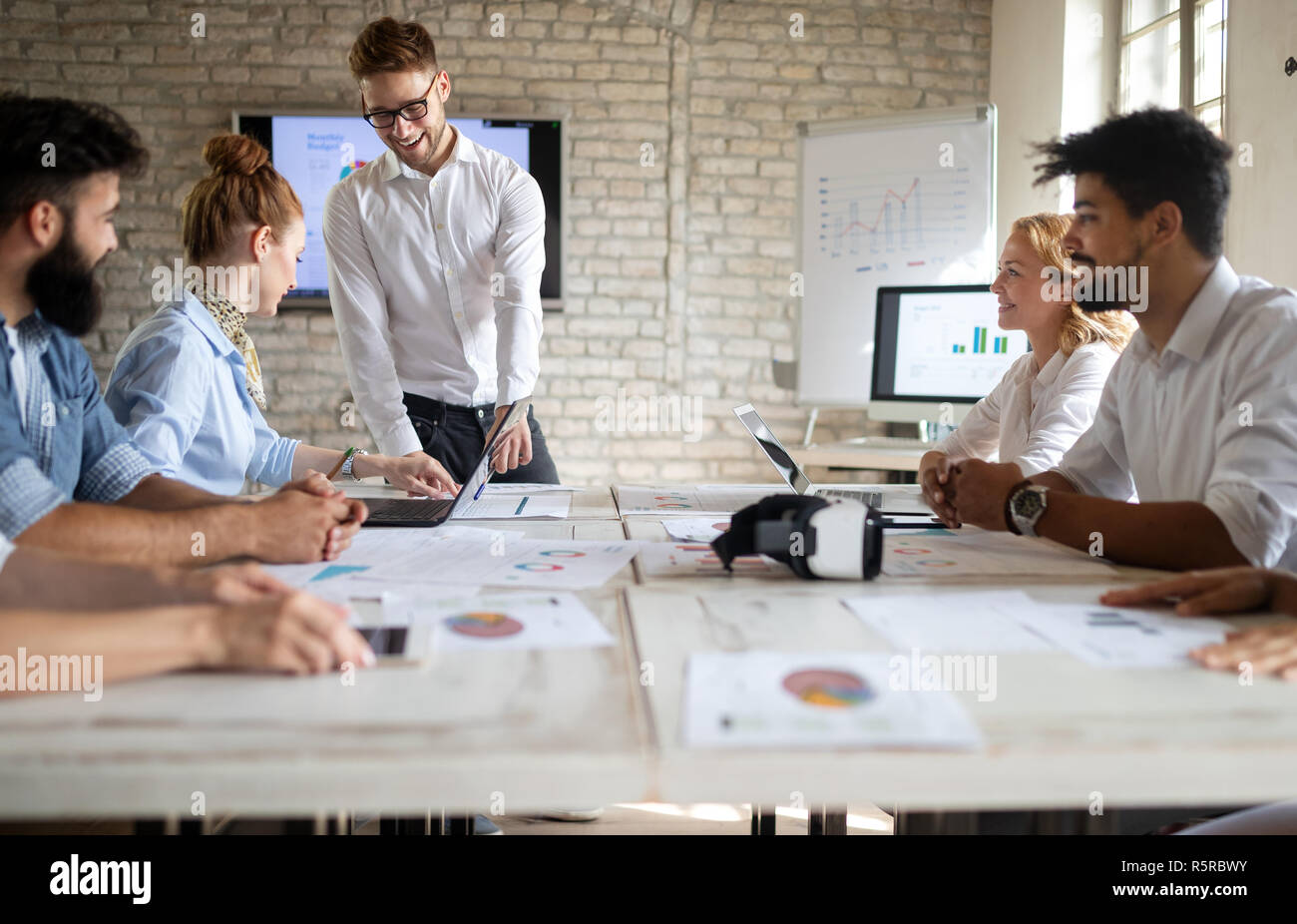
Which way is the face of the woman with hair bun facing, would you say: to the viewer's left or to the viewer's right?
to the viewer's right

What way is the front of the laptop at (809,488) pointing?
to the viewer's right

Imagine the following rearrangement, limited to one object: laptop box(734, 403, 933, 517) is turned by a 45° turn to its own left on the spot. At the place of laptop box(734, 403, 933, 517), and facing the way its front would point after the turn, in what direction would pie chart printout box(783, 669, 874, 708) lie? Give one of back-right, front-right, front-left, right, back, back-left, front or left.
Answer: back-right

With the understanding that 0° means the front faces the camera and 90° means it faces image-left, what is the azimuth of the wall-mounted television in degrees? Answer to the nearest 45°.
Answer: approximately 0°

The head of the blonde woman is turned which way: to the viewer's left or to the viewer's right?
to the viewer's left

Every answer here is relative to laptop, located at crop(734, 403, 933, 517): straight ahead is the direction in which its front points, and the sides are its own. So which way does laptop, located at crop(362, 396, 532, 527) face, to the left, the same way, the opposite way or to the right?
the opposite way

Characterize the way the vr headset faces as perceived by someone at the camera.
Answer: facing to the right of the viewer

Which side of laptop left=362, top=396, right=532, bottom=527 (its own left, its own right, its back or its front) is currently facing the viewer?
left

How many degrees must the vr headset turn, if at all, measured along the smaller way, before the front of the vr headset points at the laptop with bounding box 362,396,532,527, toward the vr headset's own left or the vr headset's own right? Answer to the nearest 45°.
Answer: approximately 135° to the vr headset's own left

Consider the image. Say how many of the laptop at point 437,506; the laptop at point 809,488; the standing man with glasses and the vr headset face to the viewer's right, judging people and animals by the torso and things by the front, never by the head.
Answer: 2

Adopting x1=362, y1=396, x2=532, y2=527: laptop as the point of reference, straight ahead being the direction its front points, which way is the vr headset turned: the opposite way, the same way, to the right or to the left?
the opposite way
